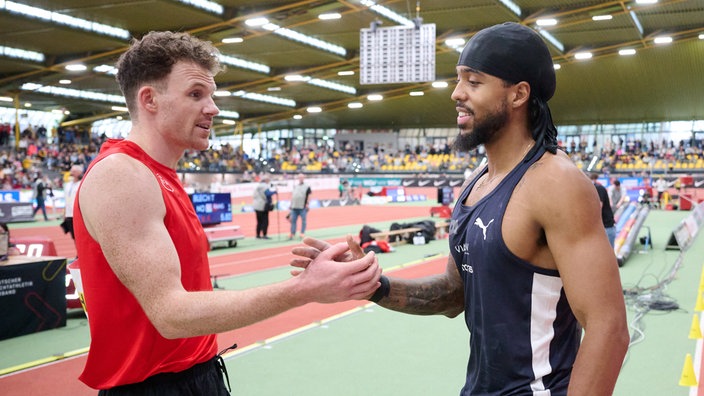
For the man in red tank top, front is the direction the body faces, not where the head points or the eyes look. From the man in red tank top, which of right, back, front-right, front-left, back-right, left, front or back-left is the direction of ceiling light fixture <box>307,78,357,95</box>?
left

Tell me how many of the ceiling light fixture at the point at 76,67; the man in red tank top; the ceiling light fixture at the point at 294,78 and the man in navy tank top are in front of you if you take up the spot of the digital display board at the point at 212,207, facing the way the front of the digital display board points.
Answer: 2

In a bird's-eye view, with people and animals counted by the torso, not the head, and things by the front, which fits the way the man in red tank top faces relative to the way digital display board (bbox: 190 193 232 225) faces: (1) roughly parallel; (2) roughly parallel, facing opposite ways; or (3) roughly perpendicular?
roughly perpendicular

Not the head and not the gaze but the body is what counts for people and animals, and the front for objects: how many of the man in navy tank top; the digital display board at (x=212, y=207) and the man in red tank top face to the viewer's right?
1

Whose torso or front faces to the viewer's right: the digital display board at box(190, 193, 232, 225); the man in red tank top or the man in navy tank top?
the man in red tank top

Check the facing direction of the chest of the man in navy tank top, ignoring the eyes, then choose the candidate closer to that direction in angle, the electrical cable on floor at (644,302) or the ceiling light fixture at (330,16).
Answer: the ceiling light fixture

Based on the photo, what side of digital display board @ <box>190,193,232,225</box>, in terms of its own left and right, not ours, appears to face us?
front

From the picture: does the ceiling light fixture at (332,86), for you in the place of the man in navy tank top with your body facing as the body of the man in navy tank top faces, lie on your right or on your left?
on your right

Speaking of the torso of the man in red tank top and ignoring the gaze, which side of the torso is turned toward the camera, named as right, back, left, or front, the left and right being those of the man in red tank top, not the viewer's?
right

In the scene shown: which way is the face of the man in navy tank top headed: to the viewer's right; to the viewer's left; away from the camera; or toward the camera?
to the viewer's left

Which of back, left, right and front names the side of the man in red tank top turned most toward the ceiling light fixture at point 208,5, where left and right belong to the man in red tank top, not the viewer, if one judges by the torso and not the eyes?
left

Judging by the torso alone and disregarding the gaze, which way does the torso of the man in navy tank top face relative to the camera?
to the viewer's left

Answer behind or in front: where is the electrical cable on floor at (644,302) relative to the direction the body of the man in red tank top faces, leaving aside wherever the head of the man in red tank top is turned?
in front

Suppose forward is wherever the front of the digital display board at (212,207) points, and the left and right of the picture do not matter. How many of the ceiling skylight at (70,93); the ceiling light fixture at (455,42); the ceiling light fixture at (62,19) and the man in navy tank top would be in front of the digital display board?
1

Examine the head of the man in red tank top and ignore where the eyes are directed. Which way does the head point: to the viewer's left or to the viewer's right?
to the viewer's right
